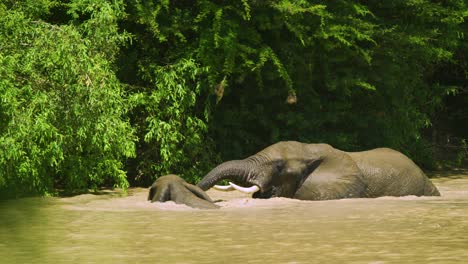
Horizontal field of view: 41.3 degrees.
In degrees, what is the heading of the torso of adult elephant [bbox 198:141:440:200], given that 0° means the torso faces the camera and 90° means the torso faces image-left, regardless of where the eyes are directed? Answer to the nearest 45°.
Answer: approximately 90°

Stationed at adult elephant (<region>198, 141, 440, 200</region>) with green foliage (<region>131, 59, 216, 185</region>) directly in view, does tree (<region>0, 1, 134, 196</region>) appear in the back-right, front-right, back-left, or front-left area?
front-left

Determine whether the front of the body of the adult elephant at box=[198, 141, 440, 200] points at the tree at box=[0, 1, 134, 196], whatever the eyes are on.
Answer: yes

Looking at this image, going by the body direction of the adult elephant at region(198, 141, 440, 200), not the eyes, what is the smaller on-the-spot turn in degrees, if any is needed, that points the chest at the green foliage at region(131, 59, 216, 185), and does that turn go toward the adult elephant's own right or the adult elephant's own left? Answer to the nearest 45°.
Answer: approximately 45° to the adult elephant's own right

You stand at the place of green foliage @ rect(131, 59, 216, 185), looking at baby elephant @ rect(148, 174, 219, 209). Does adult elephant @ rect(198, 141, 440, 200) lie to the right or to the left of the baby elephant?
left

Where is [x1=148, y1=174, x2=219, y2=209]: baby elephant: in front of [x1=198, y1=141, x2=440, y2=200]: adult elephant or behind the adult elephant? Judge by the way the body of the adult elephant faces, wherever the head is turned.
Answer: in front
